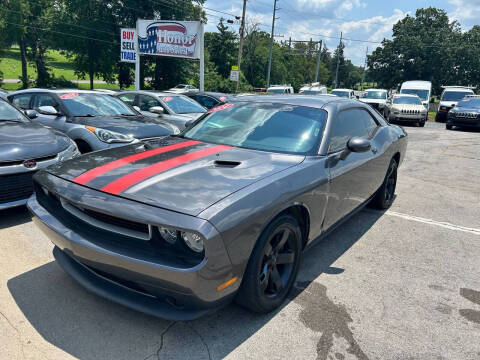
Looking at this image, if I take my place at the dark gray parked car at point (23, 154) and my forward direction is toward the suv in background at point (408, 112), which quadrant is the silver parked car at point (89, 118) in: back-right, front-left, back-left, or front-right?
front-left

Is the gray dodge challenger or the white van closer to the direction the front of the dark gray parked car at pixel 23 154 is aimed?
the gray dodge challenger

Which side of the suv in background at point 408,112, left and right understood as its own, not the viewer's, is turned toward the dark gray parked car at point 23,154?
front

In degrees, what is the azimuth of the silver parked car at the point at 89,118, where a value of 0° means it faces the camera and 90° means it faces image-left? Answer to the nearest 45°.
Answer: approximately 315°

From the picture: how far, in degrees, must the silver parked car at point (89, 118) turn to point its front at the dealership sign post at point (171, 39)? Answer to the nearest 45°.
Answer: approximately 135° to its left

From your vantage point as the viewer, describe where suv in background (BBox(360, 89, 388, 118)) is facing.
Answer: facing the viewer

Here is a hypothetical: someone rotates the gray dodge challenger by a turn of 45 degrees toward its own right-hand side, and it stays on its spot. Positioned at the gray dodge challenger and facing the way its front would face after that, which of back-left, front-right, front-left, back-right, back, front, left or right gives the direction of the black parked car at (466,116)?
back-right

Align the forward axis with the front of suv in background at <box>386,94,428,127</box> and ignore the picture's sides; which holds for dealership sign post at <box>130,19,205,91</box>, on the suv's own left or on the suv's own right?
on the suv's own right

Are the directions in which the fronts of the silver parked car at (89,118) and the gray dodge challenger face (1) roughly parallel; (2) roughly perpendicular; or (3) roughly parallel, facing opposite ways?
roughly perpendicular

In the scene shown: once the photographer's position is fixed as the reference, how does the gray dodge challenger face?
facing the viewer and to the left of the viewer

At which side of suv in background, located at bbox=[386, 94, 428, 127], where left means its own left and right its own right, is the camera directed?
front

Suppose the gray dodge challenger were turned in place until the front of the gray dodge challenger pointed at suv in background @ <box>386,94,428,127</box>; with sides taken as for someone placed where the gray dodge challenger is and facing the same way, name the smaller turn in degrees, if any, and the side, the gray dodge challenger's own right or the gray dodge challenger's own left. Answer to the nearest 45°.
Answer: approximately 180°

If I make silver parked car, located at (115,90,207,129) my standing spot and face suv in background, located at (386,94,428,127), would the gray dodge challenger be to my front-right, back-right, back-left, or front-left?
back-right

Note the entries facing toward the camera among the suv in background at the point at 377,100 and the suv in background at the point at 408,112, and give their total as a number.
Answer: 2
